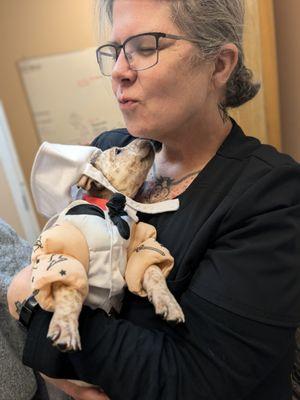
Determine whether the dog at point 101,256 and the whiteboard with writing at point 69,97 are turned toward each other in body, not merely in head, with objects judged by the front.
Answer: no

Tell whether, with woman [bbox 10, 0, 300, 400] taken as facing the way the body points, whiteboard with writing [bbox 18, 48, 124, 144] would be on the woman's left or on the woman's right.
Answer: on the woman's right

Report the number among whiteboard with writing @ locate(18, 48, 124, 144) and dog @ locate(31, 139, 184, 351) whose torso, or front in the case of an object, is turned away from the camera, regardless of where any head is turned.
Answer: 0

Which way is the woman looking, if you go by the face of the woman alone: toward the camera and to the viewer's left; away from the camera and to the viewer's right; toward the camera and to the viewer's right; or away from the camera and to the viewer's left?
toward the camera and to the viewer's left

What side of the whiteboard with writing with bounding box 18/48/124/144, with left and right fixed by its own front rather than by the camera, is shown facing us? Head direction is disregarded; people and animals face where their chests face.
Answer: front

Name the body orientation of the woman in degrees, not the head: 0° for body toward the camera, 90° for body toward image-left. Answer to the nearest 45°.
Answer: approximately 45°

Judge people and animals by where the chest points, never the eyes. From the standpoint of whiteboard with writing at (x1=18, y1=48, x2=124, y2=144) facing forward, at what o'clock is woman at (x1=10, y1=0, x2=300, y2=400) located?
The woman is roughly at 12 o'clock from the whiteboard with writing.

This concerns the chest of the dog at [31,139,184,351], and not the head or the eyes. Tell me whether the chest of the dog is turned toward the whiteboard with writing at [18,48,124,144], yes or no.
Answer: no

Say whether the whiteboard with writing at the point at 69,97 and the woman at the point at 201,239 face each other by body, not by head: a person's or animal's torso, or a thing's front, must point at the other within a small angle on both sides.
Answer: no

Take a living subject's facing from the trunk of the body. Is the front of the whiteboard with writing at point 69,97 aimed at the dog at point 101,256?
yes
